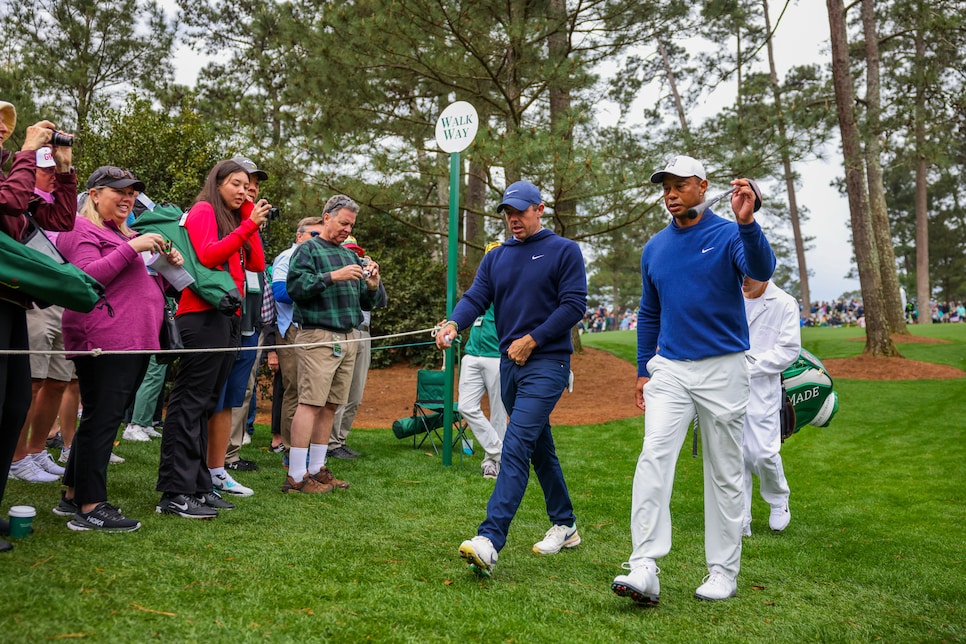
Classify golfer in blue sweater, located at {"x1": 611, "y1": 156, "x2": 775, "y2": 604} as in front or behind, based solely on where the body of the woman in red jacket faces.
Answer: in front

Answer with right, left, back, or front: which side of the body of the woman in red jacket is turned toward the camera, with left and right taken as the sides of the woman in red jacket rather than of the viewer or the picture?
right

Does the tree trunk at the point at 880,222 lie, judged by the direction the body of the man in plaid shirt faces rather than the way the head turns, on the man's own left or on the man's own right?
on the man's own left

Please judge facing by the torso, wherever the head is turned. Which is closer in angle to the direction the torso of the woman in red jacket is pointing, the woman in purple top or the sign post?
the sign post

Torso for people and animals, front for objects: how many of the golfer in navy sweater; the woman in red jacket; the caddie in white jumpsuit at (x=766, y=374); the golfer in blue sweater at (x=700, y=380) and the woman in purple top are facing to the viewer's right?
2

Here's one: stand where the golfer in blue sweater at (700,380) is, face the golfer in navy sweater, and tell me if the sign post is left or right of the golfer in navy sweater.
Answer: right

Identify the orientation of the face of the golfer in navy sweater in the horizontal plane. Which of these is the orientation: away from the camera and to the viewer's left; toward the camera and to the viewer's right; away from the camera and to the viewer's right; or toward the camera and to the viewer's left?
toward the camera and to the viewer's left

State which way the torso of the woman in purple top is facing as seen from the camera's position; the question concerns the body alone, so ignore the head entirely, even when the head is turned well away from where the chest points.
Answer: to the viewer's right

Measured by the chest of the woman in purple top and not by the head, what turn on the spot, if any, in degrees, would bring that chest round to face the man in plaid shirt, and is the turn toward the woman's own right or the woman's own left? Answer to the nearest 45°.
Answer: approximately 45° to the woman's own left
